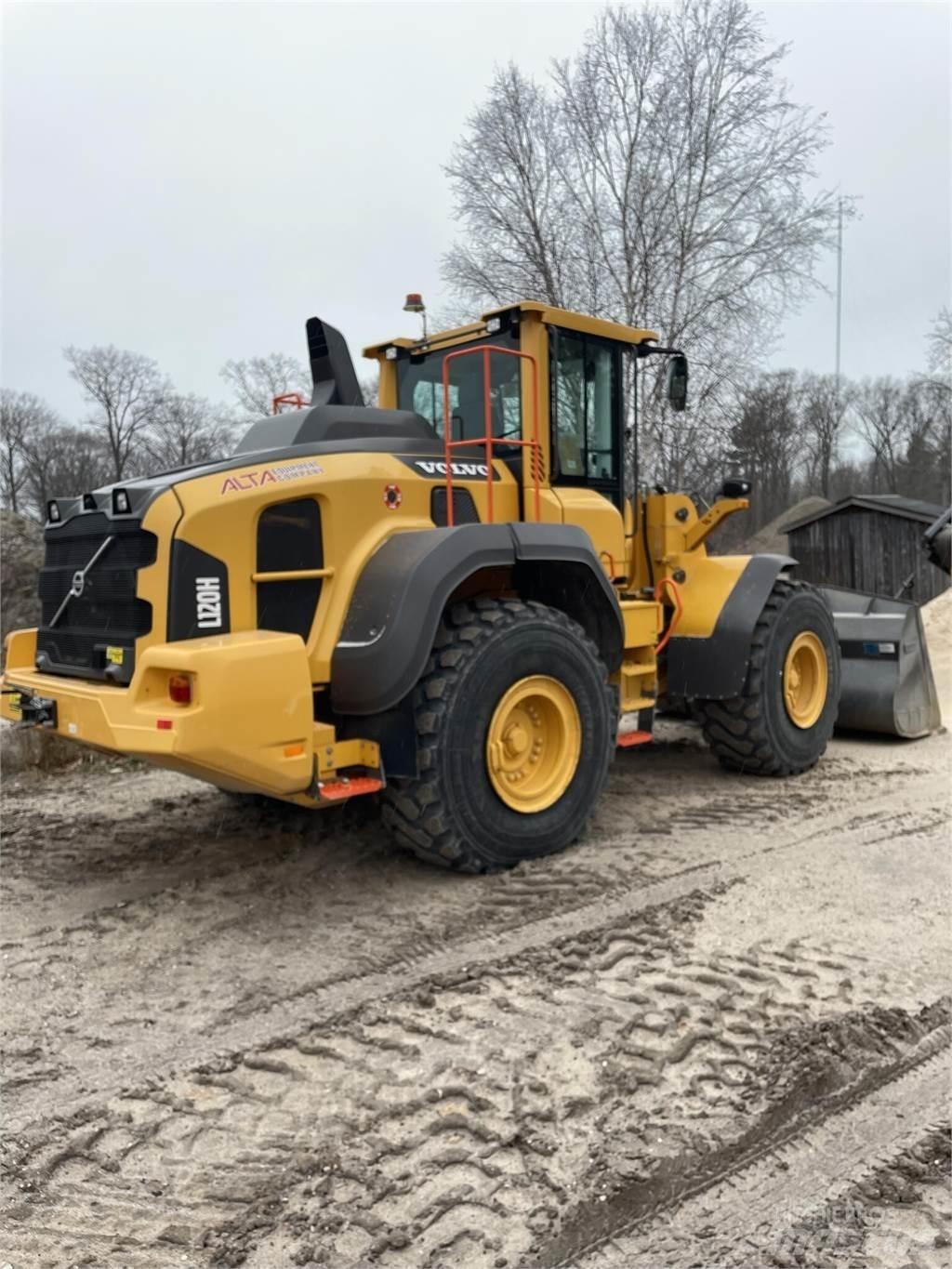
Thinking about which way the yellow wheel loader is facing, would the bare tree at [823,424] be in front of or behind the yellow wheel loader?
in front

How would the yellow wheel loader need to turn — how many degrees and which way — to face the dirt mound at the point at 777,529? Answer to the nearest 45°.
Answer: approximately 45° to its left

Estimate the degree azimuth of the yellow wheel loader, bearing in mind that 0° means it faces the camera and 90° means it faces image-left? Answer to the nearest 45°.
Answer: approximately 225°

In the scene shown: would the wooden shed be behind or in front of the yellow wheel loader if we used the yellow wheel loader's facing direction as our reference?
in front

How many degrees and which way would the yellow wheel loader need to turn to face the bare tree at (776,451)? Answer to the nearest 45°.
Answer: approximately 45° to its left

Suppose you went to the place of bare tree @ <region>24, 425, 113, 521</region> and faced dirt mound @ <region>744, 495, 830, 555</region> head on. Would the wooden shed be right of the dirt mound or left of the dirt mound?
right
